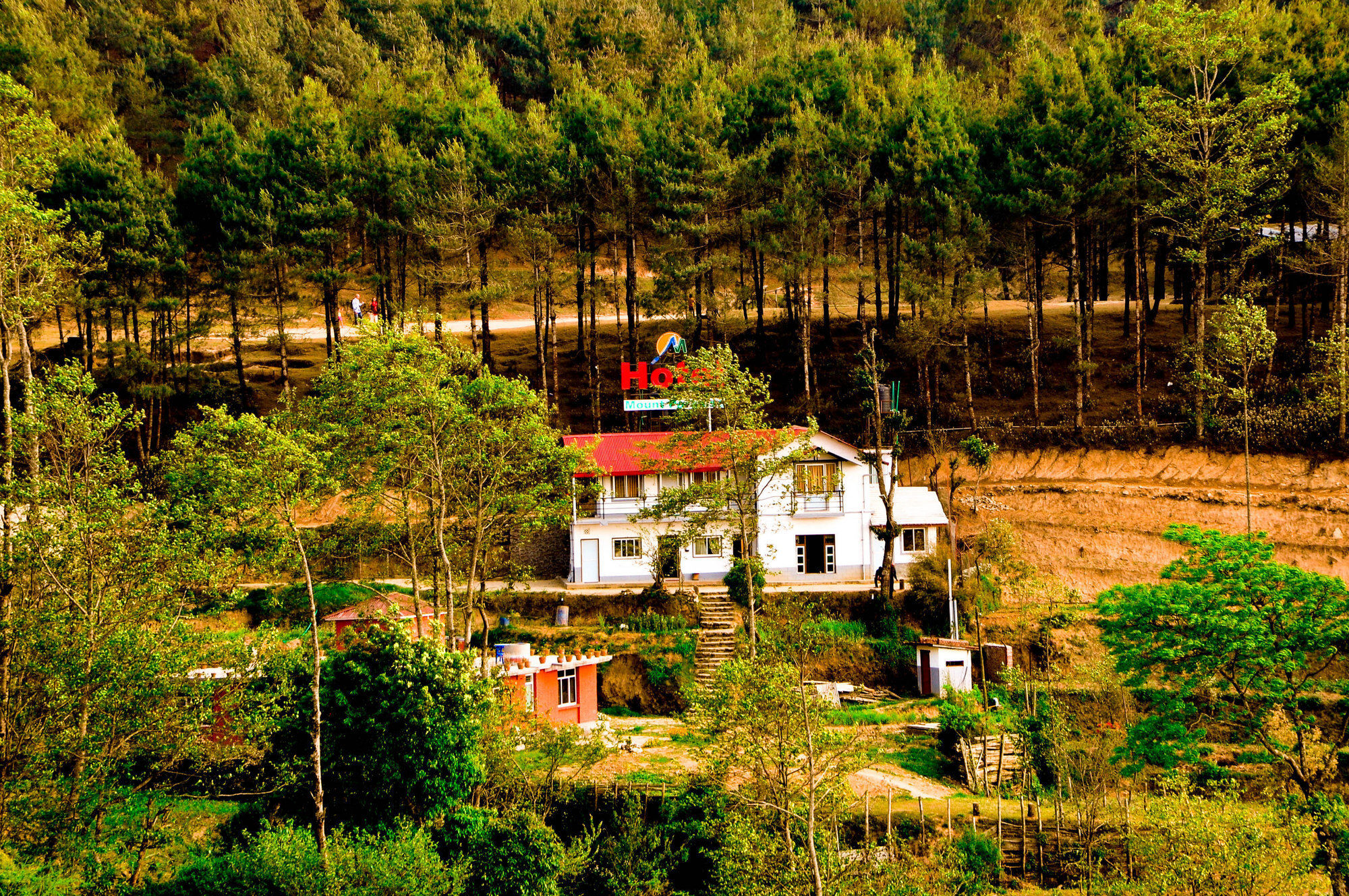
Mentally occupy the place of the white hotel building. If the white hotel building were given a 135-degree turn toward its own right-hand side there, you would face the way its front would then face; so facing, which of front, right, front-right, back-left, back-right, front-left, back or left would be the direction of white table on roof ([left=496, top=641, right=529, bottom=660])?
left

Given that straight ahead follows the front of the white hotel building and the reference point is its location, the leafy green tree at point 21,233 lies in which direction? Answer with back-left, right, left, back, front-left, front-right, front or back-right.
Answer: front-right

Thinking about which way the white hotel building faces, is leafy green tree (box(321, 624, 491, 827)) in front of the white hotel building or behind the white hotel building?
in front

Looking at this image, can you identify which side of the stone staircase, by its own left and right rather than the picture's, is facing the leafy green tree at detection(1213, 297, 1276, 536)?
left

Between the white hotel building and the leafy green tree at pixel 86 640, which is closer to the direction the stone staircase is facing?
the leafy green tree

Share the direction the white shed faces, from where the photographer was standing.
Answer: facing the viewer and to the left of the viewer

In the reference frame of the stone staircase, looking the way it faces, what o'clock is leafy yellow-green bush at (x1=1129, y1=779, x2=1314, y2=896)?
The leafy yellow-green bush is roughly at 11 o'clock from the stone staircase.

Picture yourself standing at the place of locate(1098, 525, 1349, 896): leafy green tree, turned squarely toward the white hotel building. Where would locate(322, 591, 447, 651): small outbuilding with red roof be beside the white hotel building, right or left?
left

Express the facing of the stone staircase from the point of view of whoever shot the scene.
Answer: facing the viewer

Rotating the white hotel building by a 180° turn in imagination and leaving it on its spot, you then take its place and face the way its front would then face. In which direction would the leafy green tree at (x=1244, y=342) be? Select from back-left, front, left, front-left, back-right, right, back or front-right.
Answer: right

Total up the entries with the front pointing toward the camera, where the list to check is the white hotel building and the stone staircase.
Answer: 2
